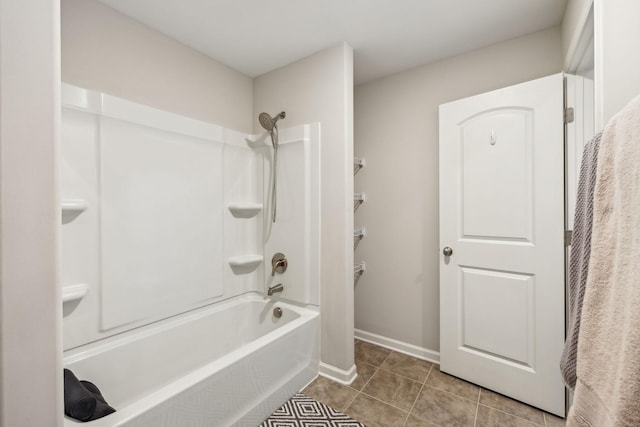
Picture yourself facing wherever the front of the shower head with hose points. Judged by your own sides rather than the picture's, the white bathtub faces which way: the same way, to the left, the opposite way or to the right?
to the left

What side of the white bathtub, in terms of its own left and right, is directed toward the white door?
front

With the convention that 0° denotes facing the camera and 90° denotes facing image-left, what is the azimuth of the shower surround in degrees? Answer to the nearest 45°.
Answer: approximately 315°

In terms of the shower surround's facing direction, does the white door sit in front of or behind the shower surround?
in front

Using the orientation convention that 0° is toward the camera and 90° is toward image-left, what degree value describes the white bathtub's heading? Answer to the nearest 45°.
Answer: approximately 315°

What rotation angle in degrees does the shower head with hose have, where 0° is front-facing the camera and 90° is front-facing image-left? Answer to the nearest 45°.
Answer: approximately 45°

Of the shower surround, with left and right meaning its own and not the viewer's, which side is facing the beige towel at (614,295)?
front

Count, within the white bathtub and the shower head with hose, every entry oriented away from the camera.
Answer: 0
